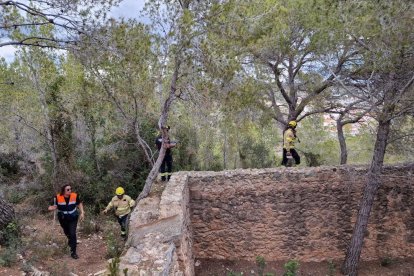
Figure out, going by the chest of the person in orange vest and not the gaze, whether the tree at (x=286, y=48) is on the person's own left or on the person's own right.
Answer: on the person's own left

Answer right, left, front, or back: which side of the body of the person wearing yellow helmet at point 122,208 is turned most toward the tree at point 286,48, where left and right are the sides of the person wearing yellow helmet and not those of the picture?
left

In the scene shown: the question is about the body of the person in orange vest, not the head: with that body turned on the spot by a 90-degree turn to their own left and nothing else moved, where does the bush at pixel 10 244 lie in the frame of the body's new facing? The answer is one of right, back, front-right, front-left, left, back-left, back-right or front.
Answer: back

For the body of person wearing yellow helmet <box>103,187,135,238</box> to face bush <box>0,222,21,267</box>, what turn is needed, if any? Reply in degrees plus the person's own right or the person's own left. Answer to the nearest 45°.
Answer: approximately 90° to the person's own right

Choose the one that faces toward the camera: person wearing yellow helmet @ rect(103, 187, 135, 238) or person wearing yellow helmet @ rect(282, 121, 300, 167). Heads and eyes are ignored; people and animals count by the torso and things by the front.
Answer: person wearing yellow helmet @ rect(103, 187, 135, 238)

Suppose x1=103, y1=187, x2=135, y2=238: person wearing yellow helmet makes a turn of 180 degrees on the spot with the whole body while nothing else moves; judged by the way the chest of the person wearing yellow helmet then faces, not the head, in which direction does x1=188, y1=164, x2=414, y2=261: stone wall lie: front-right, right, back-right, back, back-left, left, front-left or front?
right

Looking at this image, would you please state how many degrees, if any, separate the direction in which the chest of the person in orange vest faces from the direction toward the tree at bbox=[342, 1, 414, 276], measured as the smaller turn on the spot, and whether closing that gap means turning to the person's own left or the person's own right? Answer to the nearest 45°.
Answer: approximately 90° to the person's own left

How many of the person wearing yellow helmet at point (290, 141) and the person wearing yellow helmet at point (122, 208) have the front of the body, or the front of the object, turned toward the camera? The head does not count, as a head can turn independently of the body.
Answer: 1

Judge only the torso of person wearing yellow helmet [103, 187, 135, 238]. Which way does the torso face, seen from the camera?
toward the camera

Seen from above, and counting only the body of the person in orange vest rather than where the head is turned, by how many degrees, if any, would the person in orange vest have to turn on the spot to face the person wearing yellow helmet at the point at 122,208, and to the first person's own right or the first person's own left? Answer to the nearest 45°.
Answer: approximately 135° to the first person's own left

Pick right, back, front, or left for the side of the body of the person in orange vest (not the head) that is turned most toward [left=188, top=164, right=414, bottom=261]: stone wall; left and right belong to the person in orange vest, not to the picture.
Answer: left
